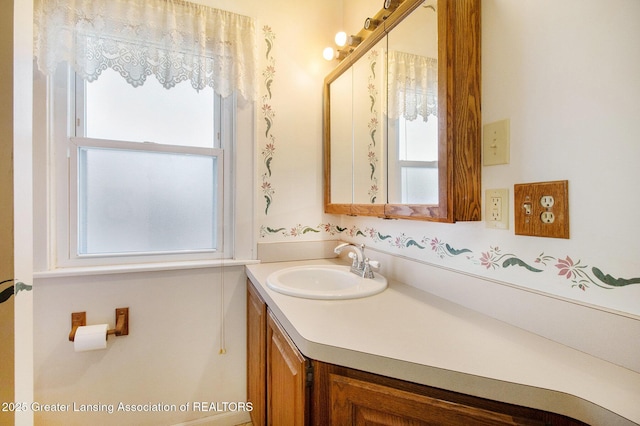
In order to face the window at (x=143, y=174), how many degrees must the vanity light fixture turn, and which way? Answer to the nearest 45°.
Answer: approximately 45° to its right

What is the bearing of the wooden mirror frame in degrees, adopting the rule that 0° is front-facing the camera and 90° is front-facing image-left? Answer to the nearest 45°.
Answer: approximately 45°

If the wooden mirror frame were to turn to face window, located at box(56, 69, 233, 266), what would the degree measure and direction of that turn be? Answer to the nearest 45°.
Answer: approximately 45° to its right

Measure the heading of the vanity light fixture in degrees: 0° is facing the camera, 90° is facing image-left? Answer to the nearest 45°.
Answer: approximately 45°

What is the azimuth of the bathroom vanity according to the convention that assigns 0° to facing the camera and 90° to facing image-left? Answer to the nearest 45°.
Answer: approximately 45°

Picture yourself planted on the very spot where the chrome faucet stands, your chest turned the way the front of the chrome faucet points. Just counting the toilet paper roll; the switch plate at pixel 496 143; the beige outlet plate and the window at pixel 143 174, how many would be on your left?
2
